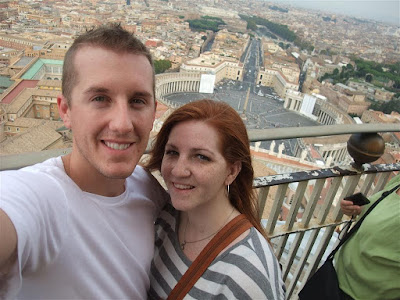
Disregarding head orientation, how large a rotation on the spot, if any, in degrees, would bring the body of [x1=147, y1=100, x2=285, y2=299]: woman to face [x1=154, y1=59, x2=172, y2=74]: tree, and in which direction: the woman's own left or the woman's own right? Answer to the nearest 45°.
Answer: approximately 135° to the woman's own right

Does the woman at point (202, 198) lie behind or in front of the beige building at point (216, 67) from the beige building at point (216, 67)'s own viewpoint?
in front

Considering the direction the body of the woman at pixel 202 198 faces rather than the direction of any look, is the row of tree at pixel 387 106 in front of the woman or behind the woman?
behind

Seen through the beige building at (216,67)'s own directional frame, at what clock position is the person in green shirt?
The person in green shirt is roughly at 12 o'clock from the beige building.

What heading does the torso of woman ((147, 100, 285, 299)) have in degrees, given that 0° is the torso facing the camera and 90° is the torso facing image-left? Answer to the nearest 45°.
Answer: approximately 45°

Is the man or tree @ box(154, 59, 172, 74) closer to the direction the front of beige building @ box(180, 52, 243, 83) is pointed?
the man

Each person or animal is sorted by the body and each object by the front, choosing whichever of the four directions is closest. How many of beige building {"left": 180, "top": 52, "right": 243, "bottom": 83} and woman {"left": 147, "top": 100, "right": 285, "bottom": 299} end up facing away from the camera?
0

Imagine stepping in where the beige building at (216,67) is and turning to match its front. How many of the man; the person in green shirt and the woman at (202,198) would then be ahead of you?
3

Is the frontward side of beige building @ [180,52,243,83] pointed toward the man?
yes
